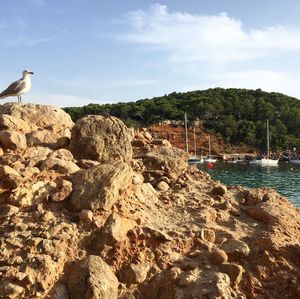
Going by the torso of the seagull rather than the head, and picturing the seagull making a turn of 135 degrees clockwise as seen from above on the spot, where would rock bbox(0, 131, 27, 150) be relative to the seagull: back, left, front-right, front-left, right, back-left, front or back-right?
front-left

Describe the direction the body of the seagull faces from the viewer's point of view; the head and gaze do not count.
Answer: to the viewer's right

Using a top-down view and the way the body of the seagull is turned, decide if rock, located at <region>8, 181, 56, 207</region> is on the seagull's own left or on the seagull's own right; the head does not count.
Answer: on the seagull's own right

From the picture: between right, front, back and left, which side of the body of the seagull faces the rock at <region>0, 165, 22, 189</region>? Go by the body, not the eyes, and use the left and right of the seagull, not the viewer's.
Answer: right

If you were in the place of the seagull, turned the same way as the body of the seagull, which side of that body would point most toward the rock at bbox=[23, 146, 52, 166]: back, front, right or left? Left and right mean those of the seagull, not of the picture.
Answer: right

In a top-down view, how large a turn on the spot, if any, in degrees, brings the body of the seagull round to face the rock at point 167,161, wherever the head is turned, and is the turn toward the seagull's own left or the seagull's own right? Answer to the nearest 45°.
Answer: approximately 45° to the seagull's own right

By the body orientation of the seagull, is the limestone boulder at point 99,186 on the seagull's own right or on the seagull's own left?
on the seagull's own right

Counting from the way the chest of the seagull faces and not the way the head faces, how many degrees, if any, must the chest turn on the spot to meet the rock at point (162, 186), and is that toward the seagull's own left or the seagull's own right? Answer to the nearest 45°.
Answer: approximately 45° to the seagull's own right

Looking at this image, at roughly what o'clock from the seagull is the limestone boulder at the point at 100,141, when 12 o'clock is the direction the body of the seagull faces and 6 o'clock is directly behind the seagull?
The limestone boulder is roughly at 2 o'clock from the seagull.

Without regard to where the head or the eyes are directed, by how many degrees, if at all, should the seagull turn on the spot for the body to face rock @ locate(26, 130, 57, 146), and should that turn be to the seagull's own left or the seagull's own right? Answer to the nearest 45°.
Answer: approximately 90° to the seagull's own right

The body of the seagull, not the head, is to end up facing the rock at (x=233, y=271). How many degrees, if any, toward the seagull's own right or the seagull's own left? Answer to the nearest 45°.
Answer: approximately 45° to the seagull's own right

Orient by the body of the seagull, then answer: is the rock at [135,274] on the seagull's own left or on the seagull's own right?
on the seagull's own right

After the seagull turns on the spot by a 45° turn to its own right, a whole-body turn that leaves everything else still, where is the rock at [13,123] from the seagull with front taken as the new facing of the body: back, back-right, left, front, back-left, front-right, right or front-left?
front-right
